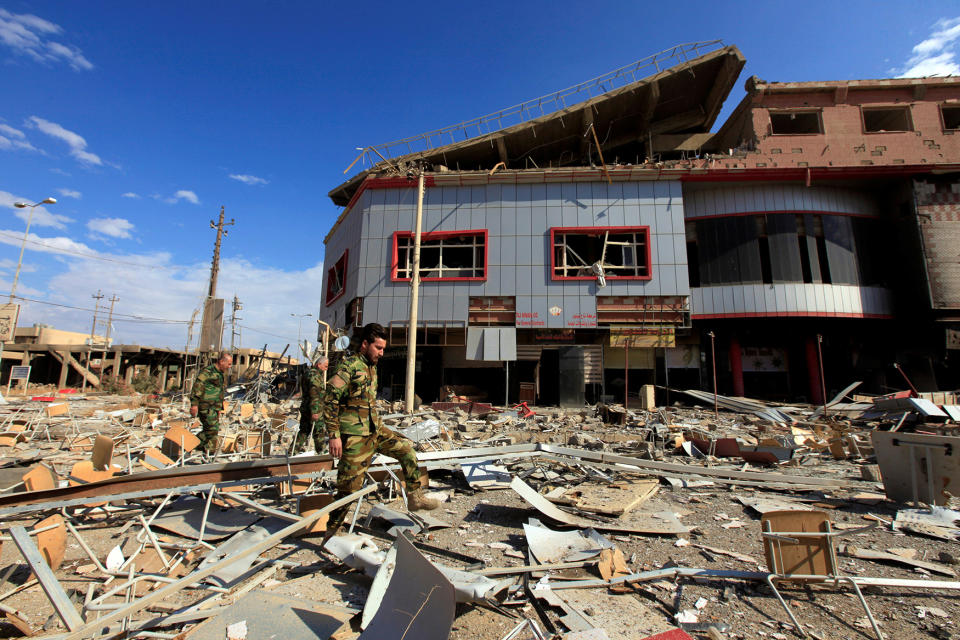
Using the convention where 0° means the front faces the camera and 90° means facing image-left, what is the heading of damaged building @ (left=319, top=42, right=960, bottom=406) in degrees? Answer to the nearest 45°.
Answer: approximately 0°

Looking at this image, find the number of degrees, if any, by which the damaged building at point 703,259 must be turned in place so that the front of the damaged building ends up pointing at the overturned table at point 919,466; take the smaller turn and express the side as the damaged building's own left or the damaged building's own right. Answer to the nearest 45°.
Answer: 0° — it already faces it

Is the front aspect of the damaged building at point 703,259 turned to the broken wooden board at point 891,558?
yes

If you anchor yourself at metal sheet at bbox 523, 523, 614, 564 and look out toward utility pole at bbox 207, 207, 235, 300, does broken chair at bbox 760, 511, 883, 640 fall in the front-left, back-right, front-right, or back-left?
back-right

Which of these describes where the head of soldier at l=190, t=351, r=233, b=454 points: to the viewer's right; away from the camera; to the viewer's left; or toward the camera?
to the viewer's right

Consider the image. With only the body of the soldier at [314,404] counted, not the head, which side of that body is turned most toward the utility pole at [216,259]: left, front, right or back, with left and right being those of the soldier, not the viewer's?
left
